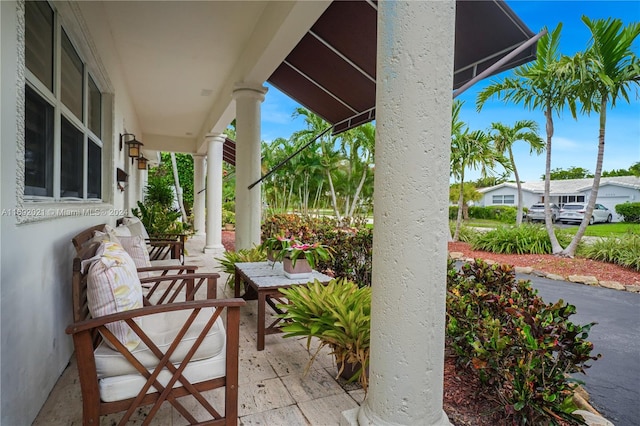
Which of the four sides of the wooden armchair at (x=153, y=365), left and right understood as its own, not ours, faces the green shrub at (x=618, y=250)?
front

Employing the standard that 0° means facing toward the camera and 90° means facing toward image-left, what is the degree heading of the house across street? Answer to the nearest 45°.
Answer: approximately 0°

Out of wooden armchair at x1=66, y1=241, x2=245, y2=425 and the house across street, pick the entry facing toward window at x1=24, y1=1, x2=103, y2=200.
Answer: the house across street

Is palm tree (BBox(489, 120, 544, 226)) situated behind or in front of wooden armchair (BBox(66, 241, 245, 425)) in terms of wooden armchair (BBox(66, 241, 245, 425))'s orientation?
in front

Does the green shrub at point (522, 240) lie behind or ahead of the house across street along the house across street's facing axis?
ahead

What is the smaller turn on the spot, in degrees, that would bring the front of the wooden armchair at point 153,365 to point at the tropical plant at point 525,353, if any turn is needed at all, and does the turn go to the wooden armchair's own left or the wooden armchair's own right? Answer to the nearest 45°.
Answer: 0° — it already faces it

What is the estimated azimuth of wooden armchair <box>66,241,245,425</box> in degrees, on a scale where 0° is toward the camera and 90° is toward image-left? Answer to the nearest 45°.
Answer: approximately 270°

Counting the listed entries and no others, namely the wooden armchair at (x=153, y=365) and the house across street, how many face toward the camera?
1

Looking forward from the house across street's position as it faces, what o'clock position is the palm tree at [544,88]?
The palm tree is roughly at 12 o'clock from the house across street.

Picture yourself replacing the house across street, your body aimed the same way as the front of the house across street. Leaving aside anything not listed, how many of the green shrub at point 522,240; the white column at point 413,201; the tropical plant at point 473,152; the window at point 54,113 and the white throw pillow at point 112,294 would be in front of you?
5

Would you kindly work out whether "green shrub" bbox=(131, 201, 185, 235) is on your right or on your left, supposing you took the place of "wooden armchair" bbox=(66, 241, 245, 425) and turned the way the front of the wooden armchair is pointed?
on your left

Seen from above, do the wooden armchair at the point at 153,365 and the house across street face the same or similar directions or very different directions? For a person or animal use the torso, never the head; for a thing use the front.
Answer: very different directions
